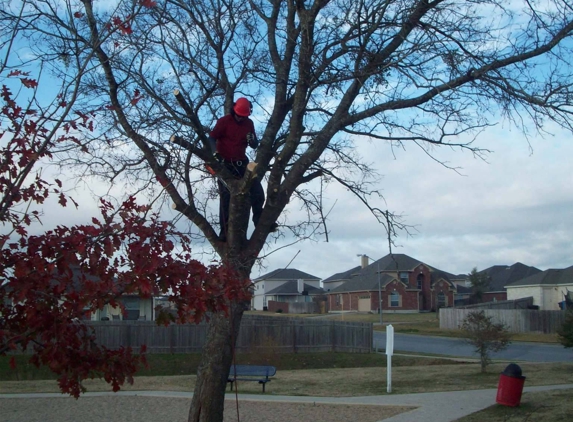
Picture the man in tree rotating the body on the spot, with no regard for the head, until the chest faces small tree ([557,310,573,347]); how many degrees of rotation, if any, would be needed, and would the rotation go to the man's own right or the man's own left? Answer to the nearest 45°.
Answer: approximately 90° to the man's own left

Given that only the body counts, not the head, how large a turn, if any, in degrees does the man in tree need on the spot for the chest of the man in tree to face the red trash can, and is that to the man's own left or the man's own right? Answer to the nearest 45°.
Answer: approximately 90° to the man's own left

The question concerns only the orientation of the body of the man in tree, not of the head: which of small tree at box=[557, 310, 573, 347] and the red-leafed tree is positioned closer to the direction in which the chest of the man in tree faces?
the red-leafed tree

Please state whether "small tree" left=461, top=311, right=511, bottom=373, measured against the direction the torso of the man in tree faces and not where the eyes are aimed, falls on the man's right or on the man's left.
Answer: on the man's left

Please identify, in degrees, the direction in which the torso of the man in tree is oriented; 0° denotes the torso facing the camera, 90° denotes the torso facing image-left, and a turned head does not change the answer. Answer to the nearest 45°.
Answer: approximately 315°

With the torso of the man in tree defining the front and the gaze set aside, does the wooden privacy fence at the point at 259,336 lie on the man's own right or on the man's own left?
on the man's own left

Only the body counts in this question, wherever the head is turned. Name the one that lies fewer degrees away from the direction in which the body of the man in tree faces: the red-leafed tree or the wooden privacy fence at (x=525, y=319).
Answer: the red-leafed tree
